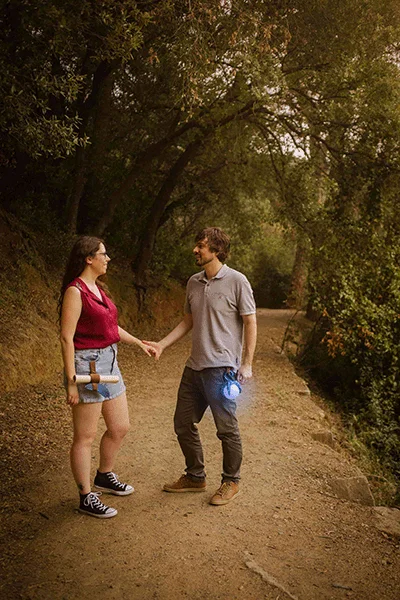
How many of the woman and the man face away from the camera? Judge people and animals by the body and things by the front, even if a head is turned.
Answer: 0

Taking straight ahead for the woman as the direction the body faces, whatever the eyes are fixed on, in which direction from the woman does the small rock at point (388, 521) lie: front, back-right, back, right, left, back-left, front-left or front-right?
front-left

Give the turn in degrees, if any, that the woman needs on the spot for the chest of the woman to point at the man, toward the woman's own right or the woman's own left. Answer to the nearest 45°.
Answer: approximately 45° to the woman's own left

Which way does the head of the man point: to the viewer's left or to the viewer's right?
to the viewer's left

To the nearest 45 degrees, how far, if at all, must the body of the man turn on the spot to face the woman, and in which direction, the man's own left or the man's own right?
0° — they already face them

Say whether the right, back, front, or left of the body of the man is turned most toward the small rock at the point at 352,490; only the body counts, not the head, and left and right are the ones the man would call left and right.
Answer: back

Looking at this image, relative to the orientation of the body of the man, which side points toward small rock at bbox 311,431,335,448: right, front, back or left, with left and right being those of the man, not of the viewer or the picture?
back

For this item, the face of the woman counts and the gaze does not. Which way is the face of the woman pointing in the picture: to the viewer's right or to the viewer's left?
to the viewer's right

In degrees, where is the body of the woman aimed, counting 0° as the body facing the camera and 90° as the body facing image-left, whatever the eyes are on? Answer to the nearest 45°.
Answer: approximately 315°

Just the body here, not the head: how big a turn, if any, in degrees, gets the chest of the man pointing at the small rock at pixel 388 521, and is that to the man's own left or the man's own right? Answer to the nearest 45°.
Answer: approximately 135° to the man's own left

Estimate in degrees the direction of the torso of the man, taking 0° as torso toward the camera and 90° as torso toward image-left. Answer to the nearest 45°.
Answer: approximately 45°
